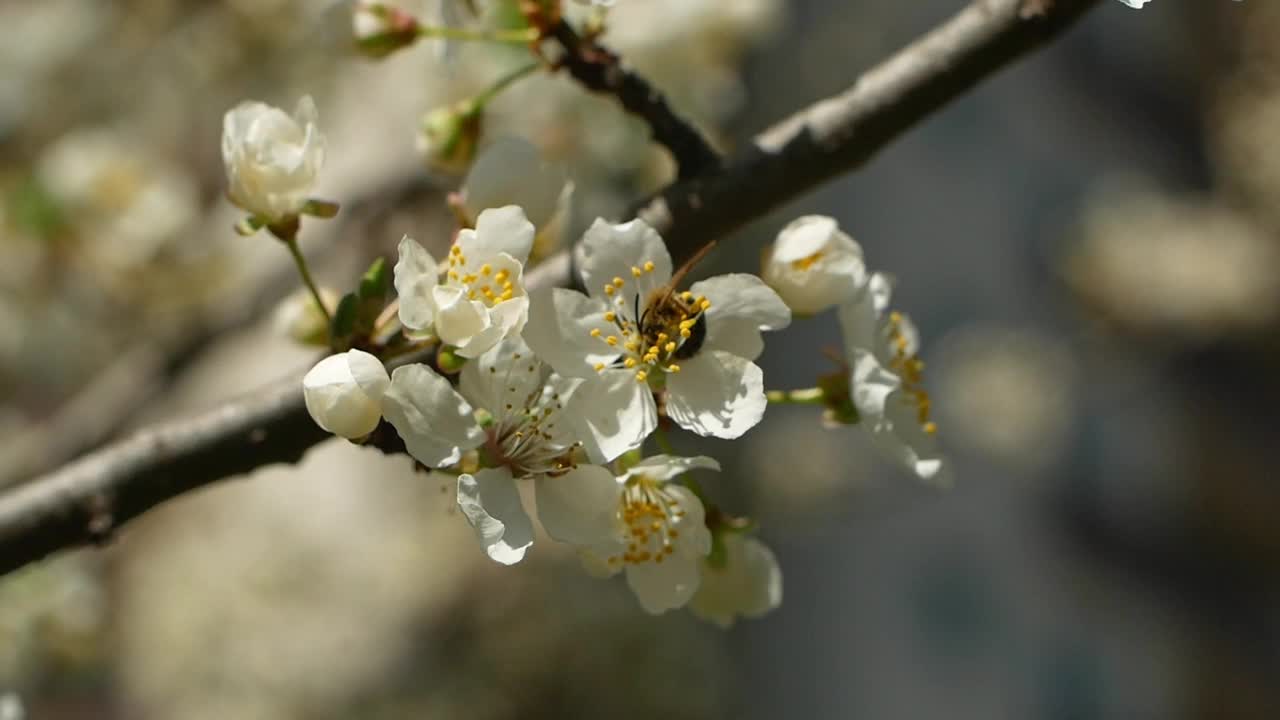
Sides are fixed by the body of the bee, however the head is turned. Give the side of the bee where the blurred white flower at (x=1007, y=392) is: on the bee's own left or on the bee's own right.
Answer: on the bee's own right

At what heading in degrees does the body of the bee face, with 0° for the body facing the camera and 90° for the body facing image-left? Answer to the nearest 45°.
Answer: approximately 90°
